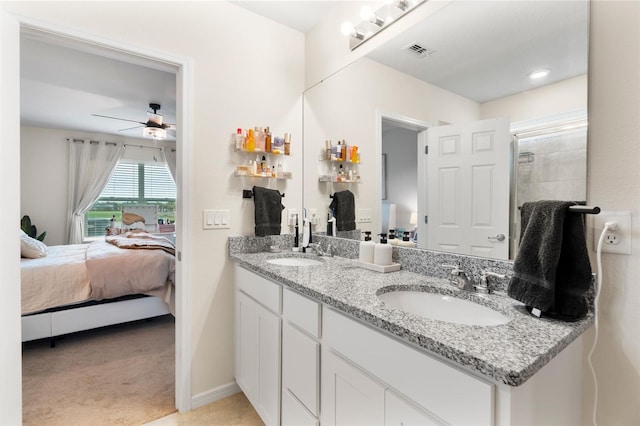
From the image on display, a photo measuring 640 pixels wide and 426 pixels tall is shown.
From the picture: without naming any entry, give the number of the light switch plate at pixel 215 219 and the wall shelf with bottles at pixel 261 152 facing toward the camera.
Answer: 2

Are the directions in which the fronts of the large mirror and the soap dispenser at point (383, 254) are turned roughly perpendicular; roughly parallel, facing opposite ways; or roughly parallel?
roughly parallel

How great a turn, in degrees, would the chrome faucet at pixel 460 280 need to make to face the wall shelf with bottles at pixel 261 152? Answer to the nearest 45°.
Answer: approximately 45° to its right

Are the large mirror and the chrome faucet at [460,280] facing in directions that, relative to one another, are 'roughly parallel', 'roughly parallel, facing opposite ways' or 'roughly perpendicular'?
roughly parallel

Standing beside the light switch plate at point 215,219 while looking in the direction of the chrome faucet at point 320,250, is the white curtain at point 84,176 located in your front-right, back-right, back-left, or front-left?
back-left

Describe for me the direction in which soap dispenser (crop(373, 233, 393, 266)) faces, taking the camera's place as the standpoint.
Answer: facing the viewer and to the left of the viewer

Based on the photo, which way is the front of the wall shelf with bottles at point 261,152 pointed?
toward the camera

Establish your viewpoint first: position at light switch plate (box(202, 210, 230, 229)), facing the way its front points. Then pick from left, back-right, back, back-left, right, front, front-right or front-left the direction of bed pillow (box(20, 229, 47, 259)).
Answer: back-right

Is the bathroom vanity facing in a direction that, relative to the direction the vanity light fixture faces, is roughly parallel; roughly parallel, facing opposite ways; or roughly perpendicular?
roughly parallel

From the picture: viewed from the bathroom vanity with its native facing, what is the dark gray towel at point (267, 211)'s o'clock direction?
The dark gray towel is roughly at 3 o'clock from the bathroom vanity.

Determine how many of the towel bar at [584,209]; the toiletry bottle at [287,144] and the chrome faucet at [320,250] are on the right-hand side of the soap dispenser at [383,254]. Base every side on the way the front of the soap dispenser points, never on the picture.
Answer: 2

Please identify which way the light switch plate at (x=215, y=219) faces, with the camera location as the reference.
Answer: facing the viewer

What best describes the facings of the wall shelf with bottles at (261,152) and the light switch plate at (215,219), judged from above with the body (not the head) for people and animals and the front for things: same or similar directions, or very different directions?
same or similar directions

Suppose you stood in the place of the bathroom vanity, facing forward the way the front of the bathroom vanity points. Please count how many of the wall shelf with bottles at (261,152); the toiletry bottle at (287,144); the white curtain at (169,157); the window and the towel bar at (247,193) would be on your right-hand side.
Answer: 5
